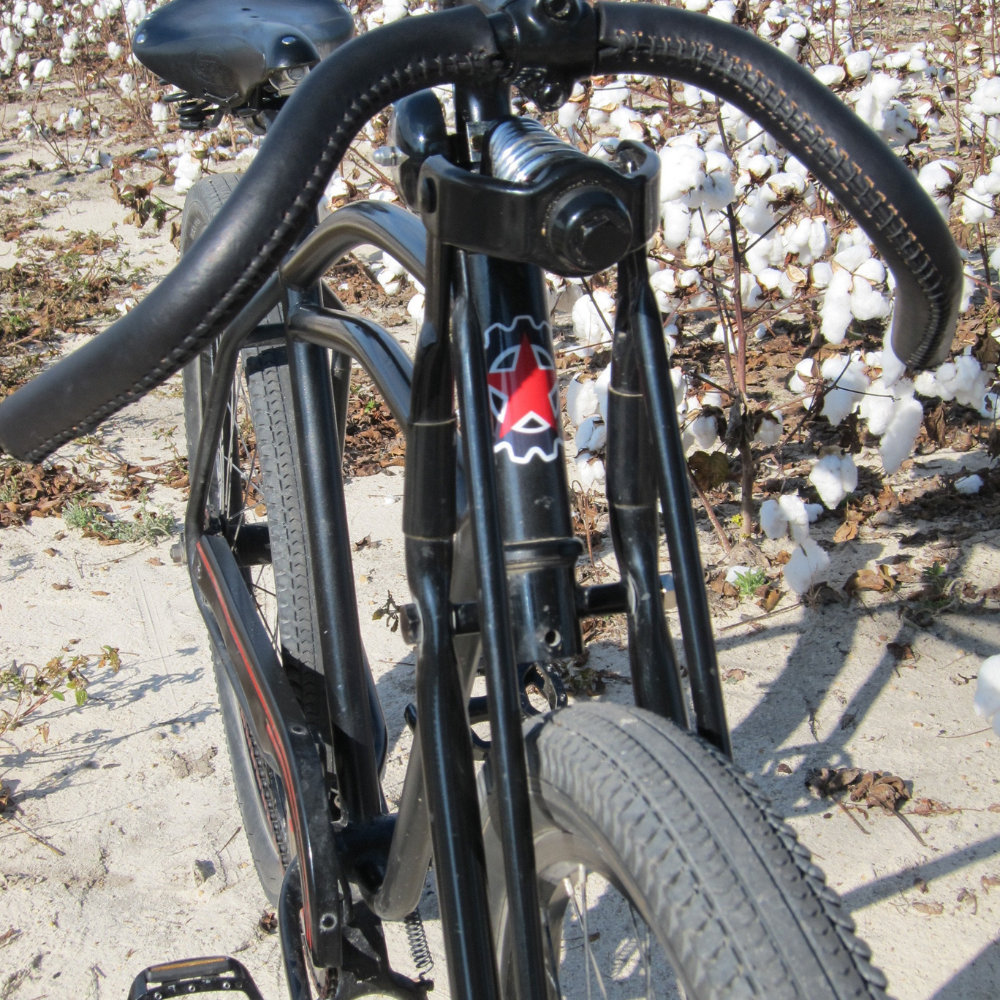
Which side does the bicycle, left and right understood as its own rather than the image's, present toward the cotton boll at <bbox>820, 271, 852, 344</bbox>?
left

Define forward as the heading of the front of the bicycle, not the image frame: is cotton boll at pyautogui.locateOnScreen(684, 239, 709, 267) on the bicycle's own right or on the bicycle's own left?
on the bicycle's own left

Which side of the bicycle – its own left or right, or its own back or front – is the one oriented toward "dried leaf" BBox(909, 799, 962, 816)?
left

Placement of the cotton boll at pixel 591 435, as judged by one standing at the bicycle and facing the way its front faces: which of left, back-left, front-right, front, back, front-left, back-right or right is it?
back-left

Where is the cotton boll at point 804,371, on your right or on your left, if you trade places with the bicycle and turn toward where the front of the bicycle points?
on your left

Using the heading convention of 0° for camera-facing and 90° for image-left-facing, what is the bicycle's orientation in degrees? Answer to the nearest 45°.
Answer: approximately 315°

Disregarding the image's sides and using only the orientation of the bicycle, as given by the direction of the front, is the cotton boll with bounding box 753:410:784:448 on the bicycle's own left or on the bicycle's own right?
on the bicycle's own left

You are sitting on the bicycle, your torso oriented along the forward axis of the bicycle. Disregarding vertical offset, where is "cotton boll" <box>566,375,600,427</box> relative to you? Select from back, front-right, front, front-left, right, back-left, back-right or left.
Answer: back-left

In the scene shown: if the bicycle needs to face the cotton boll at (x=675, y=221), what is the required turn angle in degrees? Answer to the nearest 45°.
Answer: approximately 135° to its left

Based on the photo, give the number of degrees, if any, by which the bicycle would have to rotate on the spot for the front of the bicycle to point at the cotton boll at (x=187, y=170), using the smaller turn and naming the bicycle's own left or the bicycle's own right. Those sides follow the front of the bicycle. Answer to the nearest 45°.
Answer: approximately 135° to the bicycle's own left

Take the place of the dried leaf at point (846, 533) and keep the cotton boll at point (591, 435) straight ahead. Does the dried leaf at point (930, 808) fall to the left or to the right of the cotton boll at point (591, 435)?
left

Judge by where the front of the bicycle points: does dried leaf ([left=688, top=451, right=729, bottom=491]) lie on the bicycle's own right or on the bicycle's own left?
on the bicycle's own left
